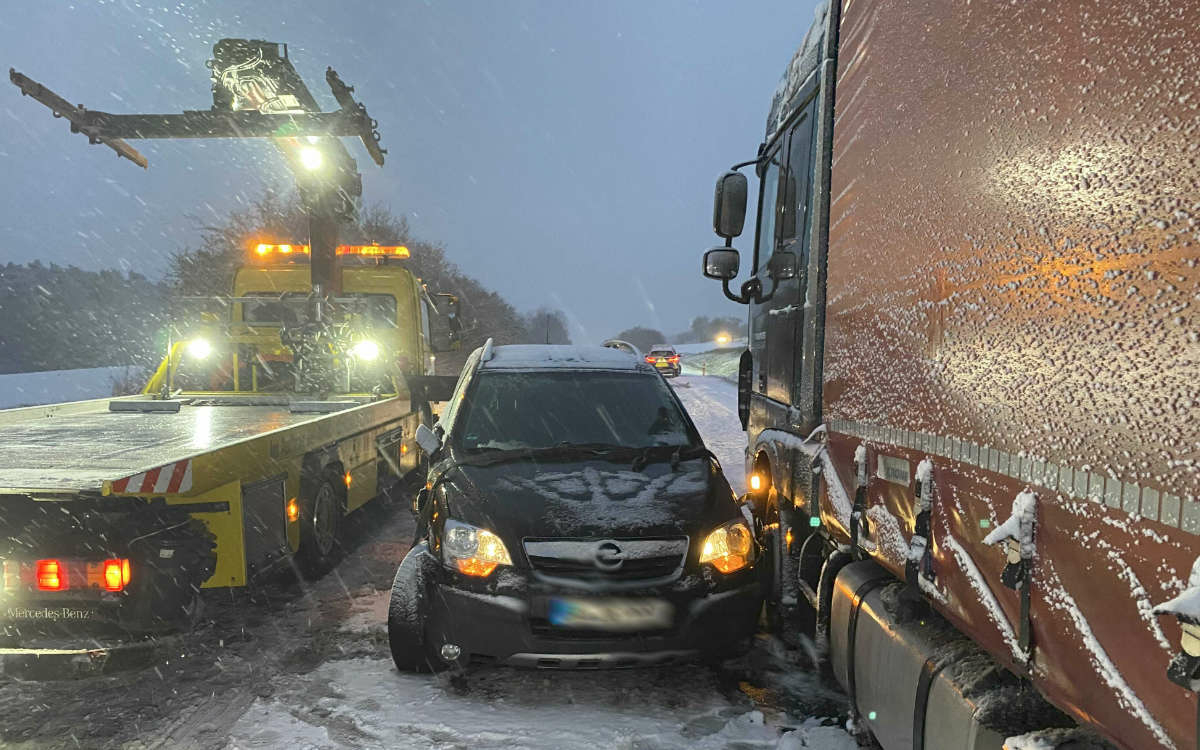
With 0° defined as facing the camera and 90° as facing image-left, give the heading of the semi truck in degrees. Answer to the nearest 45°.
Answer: approximately 135°

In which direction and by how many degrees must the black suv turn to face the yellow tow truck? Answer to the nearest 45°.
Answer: approximately 135° to its right

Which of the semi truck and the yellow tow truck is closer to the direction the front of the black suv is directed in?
the semi truck

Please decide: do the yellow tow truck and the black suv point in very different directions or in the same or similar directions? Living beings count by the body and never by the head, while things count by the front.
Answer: very different directions

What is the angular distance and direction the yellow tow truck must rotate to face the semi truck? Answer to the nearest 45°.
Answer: approximately 135° to its right

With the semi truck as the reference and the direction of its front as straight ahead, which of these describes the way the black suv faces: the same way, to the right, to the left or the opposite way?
the opposite way

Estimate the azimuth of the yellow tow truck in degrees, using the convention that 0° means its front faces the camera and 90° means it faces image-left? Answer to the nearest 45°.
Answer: approximately 225°

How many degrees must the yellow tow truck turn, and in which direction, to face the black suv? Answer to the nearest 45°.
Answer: approximately 90° to its right
